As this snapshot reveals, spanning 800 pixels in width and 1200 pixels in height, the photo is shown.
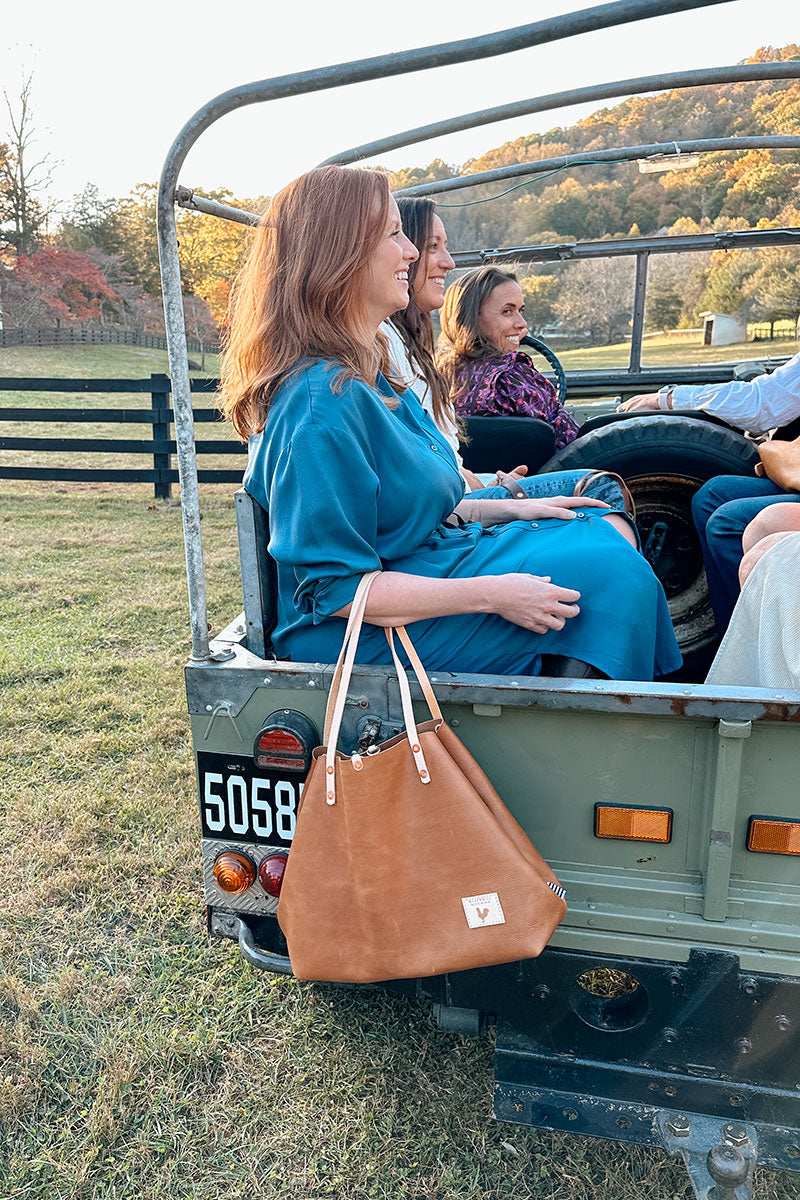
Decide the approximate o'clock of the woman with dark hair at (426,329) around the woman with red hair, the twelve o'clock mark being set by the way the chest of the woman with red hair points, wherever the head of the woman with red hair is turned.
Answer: The woman with dark hair is roughly at 9 o'clock from the woman with red hair.

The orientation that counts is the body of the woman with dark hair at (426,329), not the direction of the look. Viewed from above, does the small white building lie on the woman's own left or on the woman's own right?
on the woman's own left

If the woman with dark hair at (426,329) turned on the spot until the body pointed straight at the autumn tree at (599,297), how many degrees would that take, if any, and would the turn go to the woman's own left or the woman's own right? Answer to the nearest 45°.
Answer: approximately 90° to the woman's own left

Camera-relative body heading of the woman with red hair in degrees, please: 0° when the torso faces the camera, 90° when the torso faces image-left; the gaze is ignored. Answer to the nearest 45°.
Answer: approximately 270°

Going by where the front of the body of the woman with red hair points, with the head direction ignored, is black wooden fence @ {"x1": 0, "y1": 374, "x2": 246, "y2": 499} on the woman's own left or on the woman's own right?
on the woman's own left

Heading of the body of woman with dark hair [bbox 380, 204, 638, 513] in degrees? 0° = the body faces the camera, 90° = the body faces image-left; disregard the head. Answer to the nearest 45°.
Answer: approximately 270°

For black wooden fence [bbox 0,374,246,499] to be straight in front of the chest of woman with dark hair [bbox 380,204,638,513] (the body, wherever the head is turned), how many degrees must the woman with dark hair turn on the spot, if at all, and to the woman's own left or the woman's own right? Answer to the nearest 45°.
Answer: approximately 135° to the woman's own left

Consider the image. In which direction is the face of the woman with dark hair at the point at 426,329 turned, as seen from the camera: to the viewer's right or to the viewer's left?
to the viewer's right
